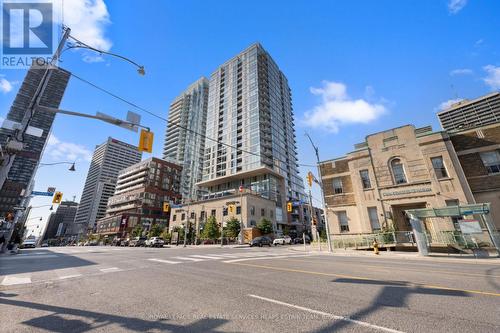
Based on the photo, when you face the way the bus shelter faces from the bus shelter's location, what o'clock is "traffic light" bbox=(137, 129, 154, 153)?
The traffic light is roughly at 1 o'clock from the bus shelter.

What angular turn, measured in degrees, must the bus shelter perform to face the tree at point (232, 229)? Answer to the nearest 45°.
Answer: approximately 90° to its right

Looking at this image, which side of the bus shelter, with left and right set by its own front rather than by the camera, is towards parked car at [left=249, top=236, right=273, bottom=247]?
right

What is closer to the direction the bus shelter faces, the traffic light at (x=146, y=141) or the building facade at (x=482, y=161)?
the traffic light

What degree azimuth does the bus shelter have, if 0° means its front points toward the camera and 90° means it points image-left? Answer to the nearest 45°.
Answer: approximately 0°

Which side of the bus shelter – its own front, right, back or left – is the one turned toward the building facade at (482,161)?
back

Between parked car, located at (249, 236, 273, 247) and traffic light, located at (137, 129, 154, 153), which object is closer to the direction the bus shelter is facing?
the traffic light
